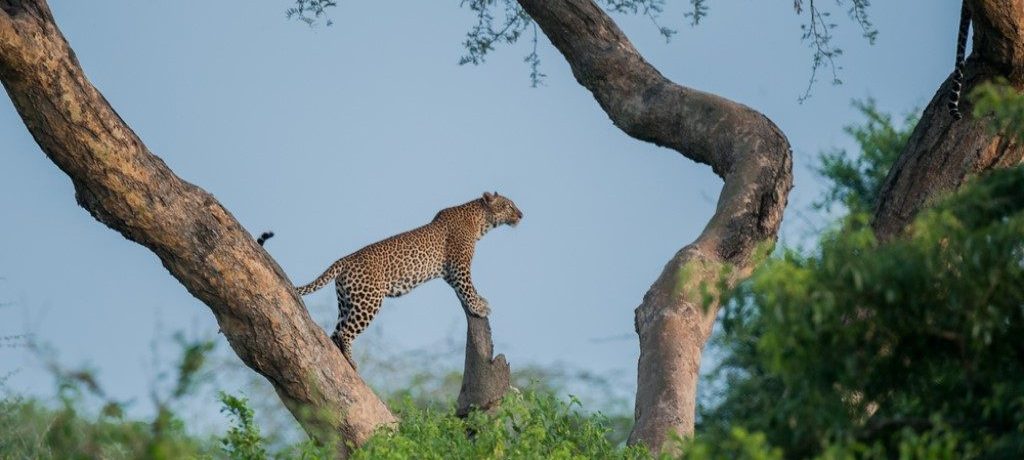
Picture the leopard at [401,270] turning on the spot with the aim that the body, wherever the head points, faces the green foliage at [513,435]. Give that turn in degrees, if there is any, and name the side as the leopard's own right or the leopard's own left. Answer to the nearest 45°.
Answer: approximately 90° to the leopard's own right

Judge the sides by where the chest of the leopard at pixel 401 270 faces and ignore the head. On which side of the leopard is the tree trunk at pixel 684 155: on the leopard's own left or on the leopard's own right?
on the leopard's own right

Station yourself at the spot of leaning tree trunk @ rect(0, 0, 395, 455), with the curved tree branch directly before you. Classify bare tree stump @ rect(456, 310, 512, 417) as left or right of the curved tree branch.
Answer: left

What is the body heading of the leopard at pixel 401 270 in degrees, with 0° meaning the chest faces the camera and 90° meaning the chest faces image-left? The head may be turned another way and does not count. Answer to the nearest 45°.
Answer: approximately 270°

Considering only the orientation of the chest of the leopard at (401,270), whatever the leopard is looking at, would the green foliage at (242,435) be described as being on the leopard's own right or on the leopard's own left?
on the leopard's own right

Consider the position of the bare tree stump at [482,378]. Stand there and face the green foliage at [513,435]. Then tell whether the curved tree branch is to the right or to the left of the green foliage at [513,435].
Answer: left

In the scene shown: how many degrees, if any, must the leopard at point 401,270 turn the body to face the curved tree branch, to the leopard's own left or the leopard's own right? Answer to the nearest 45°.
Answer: approximately 45° to the leopard's own right

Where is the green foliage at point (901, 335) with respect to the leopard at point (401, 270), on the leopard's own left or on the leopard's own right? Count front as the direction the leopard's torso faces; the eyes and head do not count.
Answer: on the leopard's own right
